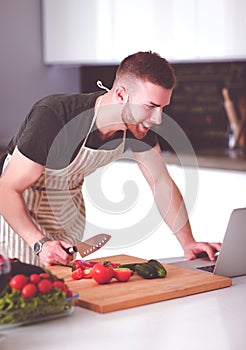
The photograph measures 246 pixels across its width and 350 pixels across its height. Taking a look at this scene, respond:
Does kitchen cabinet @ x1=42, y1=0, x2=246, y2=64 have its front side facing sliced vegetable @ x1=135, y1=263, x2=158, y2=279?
yes

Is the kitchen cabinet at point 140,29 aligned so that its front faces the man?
yes

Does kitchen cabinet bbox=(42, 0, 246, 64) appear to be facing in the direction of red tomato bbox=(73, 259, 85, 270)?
yes

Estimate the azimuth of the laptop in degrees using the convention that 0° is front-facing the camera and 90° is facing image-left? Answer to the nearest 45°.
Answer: approximately 135°

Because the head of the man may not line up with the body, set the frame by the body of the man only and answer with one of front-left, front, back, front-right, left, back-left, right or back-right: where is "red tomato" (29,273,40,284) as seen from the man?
front-right

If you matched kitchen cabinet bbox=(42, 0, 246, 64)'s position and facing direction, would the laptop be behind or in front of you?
in front

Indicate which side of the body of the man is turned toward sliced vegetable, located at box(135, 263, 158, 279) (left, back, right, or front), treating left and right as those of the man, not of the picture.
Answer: front

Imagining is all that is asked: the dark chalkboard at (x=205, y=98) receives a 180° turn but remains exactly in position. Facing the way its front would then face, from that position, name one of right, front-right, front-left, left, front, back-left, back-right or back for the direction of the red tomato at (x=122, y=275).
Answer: back

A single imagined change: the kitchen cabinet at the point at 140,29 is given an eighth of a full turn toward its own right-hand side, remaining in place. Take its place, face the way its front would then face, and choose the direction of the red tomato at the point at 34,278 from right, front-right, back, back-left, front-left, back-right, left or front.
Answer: front-left

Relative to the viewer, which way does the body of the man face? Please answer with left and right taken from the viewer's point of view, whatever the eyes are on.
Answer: facing the viewer and to the right of the viewer

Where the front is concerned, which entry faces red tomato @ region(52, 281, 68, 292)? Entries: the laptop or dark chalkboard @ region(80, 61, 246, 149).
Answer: the dark chalkboard

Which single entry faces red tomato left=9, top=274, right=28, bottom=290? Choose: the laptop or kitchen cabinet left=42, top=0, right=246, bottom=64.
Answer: the kitchen cabinet

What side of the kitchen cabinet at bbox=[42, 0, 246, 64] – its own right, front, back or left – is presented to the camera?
front

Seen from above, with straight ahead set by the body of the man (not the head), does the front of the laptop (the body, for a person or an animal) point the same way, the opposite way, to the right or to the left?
the opposite way

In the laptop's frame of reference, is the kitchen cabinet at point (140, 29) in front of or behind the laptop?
in front

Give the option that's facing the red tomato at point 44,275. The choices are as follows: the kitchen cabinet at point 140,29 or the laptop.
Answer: the kitchen cabinet

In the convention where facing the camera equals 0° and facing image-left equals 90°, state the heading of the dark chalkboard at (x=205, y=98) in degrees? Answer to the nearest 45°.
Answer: approximately 0°
